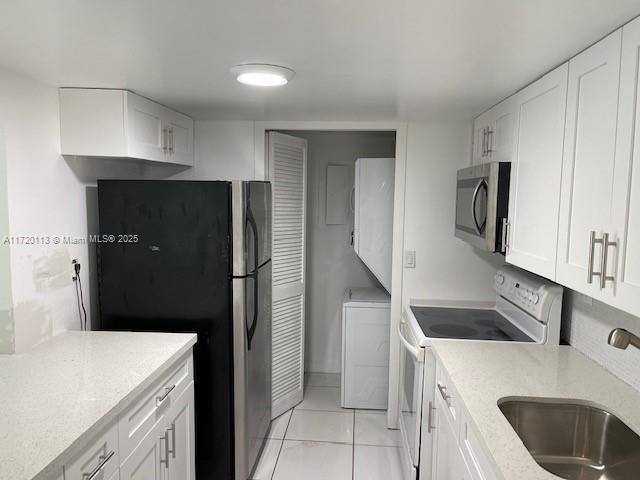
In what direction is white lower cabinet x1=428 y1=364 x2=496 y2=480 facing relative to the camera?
to the viewer's left

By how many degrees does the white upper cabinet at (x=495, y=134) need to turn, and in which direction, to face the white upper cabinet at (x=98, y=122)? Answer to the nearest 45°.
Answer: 0° — it already faces it

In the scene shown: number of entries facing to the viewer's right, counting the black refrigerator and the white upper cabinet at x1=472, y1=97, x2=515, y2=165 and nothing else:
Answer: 1

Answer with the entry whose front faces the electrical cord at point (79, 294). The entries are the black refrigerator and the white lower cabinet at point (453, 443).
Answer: the white lower cabinet

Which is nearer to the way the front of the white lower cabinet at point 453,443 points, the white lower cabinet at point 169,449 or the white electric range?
the white lower cabinet

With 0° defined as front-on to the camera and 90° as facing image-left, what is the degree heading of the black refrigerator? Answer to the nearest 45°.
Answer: approximately 270°

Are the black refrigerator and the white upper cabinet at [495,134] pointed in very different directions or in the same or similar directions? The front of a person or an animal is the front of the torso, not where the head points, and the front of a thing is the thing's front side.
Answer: very different directions

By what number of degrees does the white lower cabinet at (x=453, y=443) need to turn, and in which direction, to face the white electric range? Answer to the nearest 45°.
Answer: approximately 90° to its right

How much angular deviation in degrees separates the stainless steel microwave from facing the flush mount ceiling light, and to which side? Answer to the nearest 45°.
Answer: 0° — it already faces it

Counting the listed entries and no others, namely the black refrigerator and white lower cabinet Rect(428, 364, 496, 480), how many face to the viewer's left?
1

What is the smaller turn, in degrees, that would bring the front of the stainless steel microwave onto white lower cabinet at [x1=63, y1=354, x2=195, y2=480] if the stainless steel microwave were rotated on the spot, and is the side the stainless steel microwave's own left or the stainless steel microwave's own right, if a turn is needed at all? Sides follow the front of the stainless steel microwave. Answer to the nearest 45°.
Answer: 0° — it already faces it

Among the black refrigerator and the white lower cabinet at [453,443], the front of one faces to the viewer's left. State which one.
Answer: the white lower cabinet
